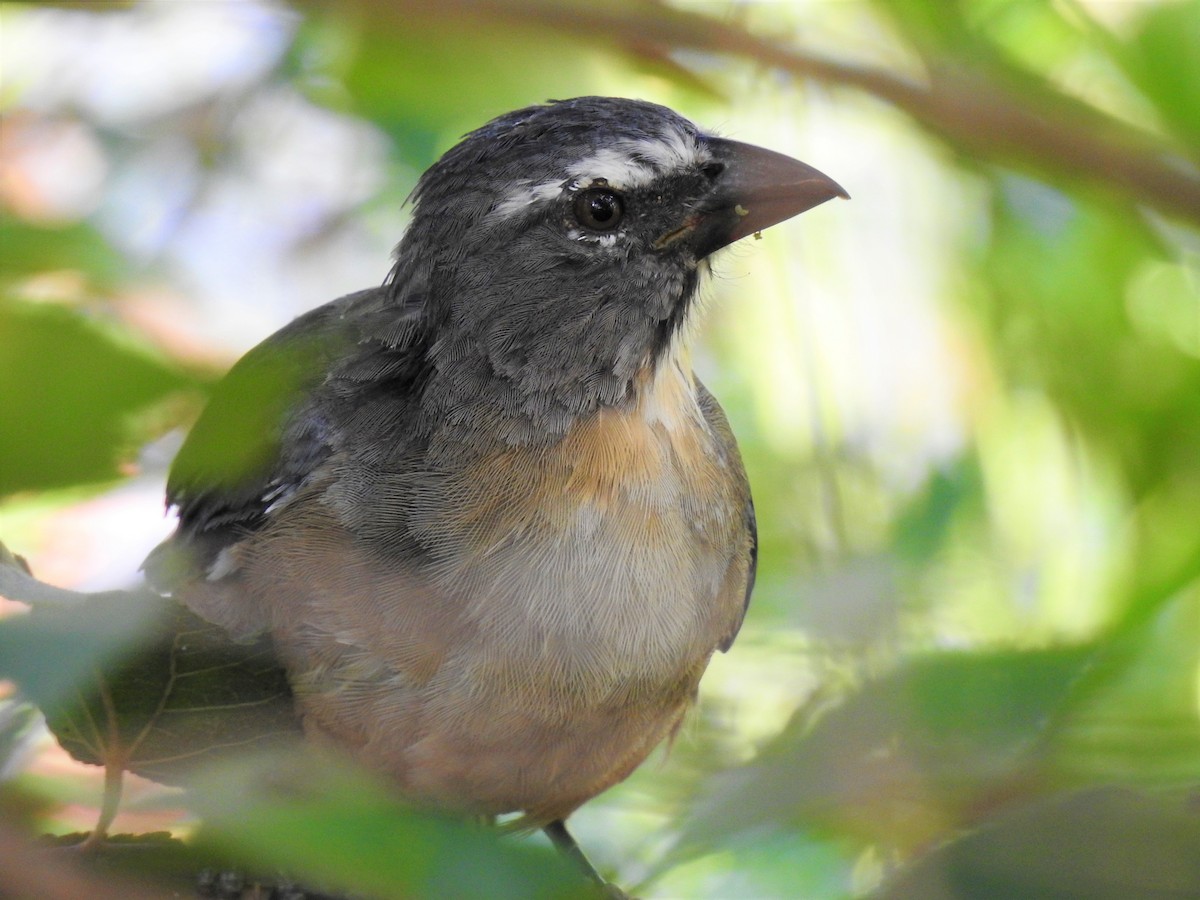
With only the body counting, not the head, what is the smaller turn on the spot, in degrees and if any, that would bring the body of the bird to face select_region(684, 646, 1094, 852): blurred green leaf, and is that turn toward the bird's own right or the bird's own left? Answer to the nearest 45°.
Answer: approximately 45° to the bird's own right

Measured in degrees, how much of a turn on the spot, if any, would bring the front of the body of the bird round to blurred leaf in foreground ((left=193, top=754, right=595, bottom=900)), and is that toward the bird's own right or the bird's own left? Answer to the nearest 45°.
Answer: approximately 45° to the bird's own right

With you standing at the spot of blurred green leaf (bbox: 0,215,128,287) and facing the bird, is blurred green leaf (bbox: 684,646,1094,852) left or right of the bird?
right

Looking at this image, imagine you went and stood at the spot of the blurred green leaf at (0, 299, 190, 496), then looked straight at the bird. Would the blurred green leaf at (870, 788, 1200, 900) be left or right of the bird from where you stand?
right

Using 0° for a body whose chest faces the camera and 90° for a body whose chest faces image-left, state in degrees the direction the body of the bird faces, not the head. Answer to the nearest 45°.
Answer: approximately 315°
